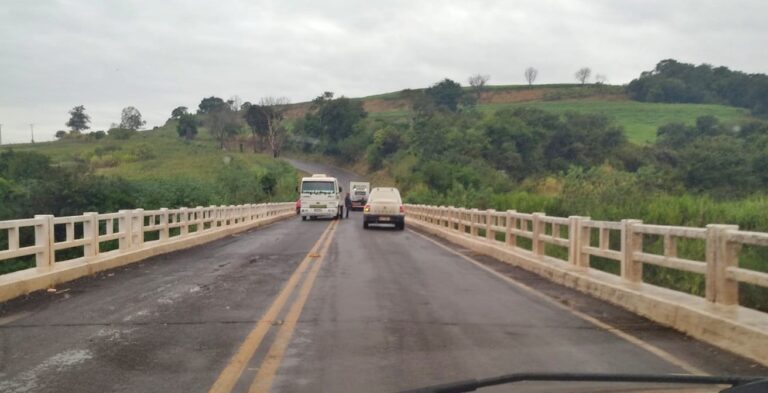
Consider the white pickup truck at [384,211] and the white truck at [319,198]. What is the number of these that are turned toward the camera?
1

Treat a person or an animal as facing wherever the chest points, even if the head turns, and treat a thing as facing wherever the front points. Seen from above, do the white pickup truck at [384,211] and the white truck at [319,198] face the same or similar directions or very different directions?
very different directions

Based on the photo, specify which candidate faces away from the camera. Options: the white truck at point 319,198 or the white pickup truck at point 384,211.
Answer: the white pickup truck

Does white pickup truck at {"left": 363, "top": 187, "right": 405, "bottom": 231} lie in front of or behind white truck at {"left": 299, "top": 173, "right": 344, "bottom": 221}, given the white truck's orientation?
in front

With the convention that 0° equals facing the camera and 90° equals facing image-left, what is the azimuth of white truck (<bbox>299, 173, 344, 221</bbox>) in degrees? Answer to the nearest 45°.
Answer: approximately 0°

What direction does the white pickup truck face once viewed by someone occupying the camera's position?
facing away from the viewer
